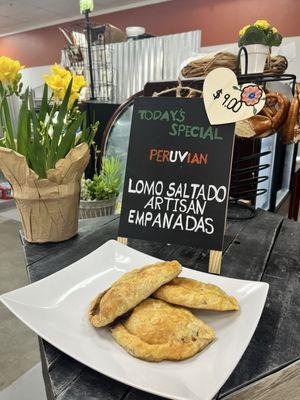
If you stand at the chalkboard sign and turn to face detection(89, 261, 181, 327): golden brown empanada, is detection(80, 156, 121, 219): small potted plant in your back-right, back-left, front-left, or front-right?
back-right

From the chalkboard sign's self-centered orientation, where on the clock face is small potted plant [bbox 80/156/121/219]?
The small potted plant is roughly at 5 o'clock from the chalkboard sign.

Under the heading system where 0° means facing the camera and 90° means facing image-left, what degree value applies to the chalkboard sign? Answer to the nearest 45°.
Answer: approximately 0°

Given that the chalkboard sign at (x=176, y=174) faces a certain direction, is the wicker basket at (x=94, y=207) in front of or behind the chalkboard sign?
behind

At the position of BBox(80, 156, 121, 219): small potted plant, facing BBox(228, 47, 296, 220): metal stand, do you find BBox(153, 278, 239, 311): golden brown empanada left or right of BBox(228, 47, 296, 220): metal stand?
right
